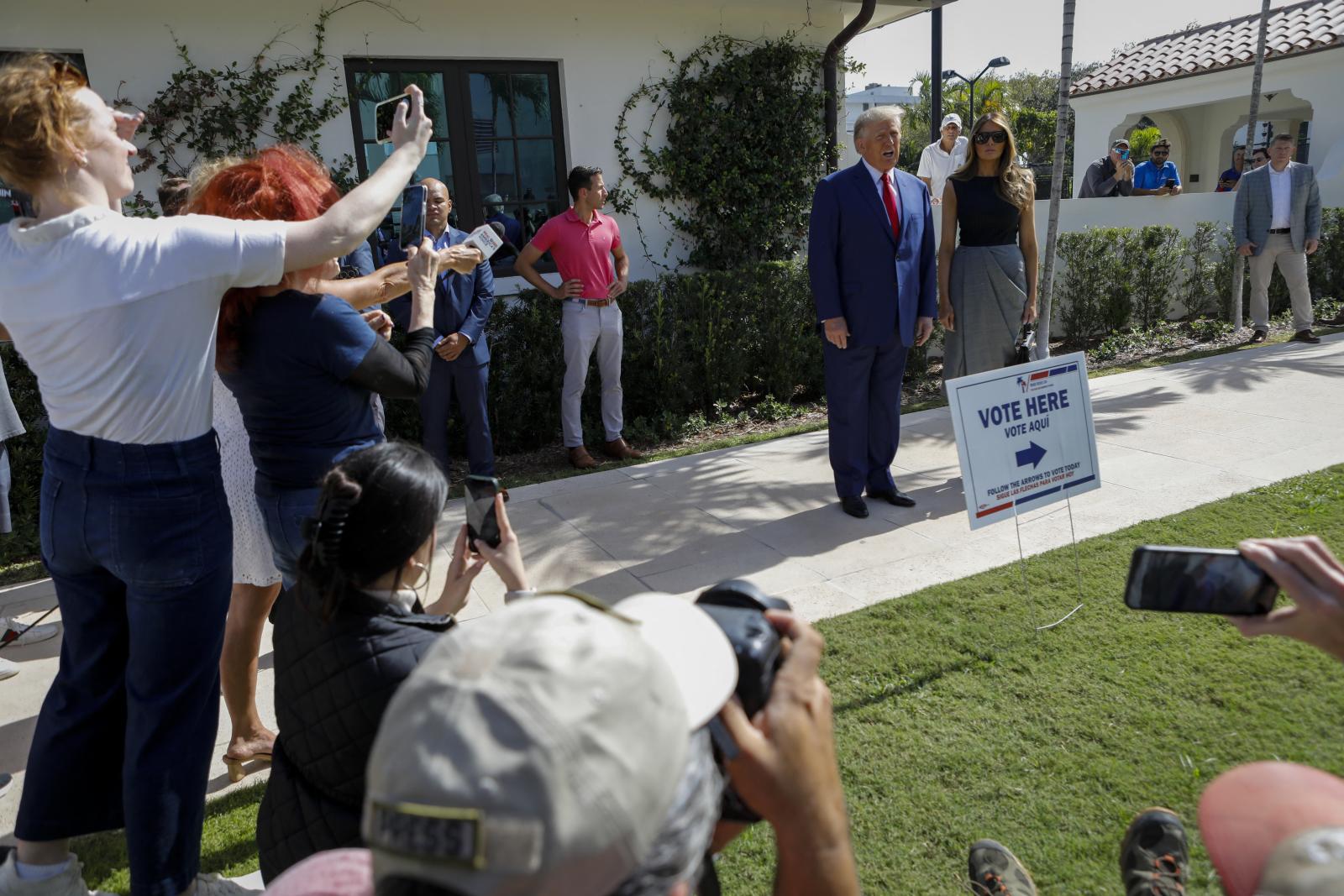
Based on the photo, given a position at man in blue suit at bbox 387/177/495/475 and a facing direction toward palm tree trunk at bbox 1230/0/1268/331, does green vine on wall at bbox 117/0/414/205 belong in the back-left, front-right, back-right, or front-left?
back-left

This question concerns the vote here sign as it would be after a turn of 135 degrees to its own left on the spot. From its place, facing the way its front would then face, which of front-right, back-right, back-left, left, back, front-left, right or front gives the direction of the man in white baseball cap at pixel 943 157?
front-left

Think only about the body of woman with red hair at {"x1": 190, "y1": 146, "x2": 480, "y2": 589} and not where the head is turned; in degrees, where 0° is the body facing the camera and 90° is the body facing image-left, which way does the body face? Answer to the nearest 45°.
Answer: approximately 225°

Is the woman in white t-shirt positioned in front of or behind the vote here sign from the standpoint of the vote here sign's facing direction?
in front

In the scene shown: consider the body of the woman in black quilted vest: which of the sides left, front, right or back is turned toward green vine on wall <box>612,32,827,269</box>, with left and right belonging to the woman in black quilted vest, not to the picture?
front

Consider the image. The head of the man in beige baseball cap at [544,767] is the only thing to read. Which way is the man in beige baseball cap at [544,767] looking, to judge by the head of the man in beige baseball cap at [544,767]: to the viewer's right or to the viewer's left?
to the viewer's right

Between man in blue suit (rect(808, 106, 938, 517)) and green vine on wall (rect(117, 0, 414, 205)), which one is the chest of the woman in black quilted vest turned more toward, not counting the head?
the man in blue suit

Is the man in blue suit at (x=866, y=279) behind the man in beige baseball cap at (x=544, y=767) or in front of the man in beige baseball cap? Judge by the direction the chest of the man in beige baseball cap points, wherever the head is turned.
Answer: in front

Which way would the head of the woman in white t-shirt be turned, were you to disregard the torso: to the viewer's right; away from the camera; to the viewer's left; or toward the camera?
to the viewer's right

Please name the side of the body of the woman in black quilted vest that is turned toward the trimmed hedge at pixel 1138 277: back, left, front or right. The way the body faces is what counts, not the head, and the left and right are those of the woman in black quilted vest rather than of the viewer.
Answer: front

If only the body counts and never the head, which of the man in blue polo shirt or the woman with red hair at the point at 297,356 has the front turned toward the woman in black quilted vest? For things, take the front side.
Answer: the man in blue polo shirt

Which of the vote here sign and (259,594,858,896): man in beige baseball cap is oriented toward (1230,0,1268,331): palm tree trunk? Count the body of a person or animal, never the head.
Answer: the man in beige baseball cap

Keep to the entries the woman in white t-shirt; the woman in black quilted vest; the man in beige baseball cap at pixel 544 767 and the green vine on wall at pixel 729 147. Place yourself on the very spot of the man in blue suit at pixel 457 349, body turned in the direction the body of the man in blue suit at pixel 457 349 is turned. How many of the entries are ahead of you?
3
